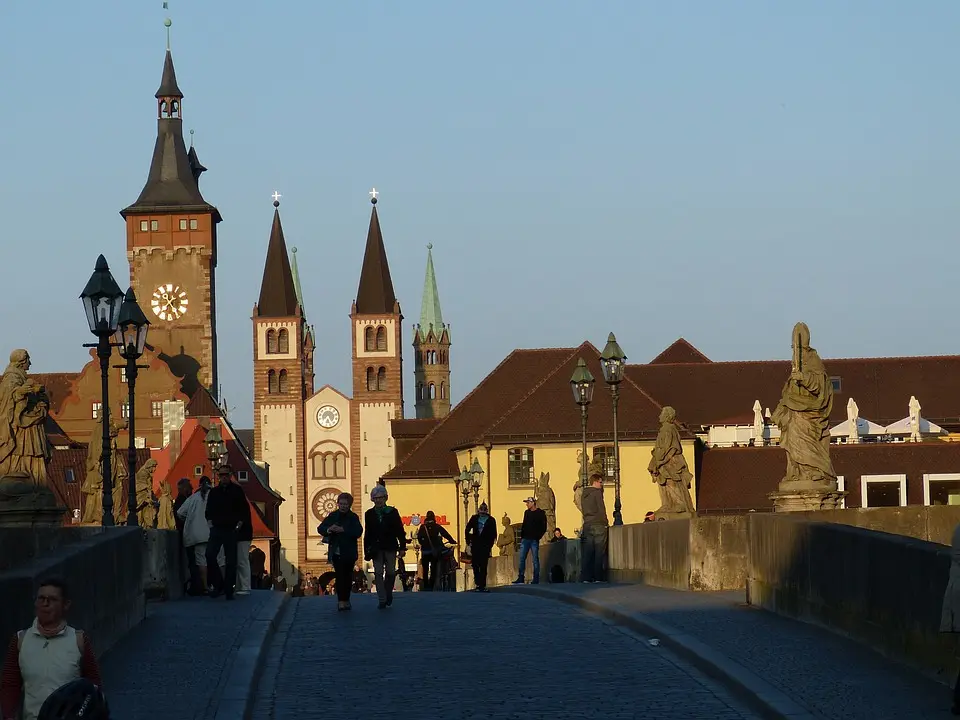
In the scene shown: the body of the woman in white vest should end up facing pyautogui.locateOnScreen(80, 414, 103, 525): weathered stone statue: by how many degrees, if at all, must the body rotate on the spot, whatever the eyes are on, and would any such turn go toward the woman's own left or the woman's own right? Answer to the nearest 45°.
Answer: approximately 180°

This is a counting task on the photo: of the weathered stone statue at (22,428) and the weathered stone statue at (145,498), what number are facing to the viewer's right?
2

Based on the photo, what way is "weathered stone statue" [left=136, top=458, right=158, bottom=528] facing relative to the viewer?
to the viewer's right

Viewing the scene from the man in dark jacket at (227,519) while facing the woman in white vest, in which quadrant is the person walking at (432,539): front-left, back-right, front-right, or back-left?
back-left

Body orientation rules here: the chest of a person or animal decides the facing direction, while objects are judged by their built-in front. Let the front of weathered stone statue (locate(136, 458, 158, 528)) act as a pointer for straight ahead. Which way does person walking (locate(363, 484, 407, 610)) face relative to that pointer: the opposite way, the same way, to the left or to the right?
to the right

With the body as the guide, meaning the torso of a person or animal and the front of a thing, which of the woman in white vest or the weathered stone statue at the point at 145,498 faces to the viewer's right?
the weathered stone statue

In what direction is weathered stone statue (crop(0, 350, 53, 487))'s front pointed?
to the viewer's right

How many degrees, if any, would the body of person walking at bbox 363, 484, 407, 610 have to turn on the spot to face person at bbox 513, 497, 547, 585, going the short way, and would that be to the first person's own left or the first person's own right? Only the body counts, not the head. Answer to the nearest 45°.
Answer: approximately 180°

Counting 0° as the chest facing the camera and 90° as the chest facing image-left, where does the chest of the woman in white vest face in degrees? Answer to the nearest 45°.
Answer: approximately 0°

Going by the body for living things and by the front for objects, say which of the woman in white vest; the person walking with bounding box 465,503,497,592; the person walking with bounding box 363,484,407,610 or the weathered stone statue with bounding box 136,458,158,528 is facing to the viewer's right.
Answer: the weathered stone statue

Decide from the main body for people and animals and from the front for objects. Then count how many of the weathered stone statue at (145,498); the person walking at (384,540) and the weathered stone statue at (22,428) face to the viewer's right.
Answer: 2

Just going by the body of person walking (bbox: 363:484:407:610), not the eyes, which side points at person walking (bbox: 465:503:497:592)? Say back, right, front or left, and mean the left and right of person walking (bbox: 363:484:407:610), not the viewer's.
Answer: back

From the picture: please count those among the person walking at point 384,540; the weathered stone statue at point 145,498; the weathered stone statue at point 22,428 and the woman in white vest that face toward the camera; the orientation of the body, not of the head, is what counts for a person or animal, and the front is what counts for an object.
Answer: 2

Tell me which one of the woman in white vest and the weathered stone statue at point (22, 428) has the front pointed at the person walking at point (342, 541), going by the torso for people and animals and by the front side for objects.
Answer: the weathered stone statue
